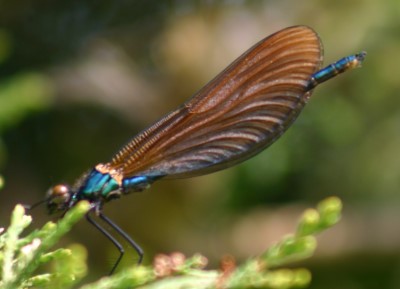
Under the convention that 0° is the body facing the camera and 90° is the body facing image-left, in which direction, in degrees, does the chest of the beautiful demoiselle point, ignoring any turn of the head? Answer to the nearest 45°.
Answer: approximately 90°
